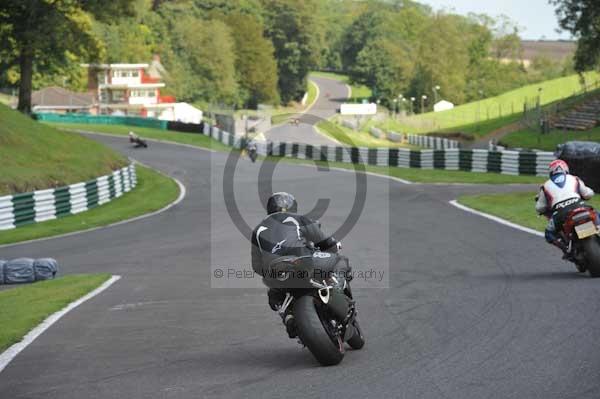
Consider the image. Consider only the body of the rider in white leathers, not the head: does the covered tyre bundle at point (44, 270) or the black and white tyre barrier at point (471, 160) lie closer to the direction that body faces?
the black and white tyre barrier

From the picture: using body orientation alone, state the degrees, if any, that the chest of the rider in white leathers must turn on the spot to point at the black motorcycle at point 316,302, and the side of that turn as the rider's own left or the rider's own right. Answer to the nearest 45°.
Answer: approximately 180°

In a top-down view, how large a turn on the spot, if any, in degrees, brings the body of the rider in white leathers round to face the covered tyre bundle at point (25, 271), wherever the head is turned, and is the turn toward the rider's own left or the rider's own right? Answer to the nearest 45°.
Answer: approximately 90° to the rider's own left

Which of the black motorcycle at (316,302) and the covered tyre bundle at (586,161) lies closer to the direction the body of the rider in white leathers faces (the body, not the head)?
the covered tyre bundle

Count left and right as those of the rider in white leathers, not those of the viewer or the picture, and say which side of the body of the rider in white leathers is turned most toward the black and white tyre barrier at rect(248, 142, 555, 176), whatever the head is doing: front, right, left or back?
front

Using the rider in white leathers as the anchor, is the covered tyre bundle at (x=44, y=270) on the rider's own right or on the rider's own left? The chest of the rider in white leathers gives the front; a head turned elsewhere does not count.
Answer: on the rider's own left

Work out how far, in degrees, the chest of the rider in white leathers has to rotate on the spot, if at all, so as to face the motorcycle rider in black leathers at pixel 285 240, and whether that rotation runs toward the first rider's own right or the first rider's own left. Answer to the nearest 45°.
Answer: approximately 135° to the first rider's own left

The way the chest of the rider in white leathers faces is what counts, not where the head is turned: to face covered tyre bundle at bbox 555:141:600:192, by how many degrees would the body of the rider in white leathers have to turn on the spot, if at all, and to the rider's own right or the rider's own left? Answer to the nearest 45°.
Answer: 0° — they already face it

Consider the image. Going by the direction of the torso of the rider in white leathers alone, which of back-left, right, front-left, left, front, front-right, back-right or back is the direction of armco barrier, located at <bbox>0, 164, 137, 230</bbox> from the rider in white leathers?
front-left

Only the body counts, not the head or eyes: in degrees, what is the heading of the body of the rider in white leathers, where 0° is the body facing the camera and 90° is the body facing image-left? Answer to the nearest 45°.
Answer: approximately 180°
